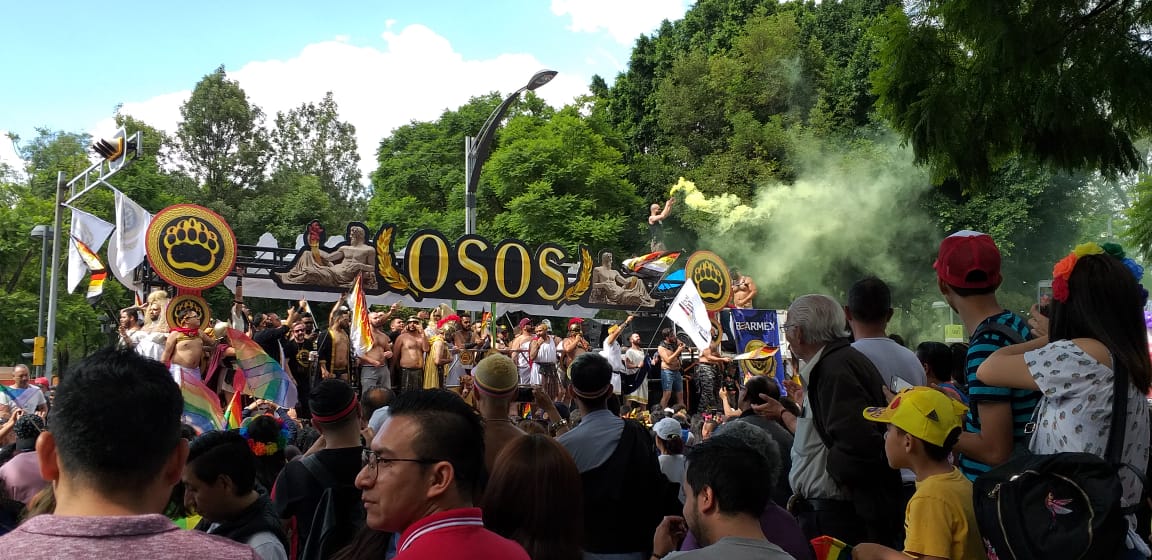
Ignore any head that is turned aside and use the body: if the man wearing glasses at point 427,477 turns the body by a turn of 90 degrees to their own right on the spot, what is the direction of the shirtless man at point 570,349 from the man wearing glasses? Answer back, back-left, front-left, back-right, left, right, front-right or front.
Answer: front

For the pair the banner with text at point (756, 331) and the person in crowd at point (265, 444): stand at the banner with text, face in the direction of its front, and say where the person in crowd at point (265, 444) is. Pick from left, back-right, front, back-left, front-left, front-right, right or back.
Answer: front

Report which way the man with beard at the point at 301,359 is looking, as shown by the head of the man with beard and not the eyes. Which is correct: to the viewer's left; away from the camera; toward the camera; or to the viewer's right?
toward the camera

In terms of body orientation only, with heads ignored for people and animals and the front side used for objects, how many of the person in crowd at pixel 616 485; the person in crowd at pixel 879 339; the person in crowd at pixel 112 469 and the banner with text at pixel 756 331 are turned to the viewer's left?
0

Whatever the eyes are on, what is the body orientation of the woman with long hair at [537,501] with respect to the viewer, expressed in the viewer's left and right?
facing away from the viewer

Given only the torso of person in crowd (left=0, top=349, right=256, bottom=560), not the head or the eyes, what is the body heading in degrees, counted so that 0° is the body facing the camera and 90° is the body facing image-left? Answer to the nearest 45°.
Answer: approximately 180°

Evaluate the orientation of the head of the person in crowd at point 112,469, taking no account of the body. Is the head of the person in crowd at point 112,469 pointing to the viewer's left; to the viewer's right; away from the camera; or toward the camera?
away from the camera

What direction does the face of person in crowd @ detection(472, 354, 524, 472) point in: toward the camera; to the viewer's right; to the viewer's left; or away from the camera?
away from the camera

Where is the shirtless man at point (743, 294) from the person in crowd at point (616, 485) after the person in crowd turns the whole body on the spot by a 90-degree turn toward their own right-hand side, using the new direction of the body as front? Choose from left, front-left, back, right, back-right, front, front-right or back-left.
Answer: left

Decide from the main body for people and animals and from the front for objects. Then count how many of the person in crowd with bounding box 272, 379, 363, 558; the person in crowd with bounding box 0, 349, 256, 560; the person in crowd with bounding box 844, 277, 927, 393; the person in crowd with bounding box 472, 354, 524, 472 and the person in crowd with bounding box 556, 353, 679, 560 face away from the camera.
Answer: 5

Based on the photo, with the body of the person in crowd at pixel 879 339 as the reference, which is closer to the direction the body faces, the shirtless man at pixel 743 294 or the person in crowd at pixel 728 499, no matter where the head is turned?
the shirtless man

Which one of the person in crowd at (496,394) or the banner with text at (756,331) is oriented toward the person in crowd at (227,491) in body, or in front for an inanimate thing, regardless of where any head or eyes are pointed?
the banner with text

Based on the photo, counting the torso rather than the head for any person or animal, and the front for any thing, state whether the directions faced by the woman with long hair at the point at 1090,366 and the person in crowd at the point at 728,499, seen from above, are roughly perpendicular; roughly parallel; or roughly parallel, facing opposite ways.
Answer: roughly parallel

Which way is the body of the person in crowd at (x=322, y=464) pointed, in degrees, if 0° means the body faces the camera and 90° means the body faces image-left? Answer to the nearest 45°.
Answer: approximately 180°

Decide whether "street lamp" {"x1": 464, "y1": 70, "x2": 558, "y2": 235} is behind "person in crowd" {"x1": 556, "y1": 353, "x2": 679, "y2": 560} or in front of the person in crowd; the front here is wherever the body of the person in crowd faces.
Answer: in front
